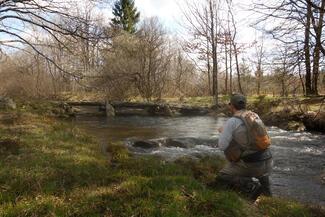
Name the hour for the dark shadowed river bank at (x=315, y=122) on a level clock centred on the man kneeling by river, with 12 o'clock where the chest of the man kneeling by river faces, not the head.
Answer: The dark shadowed river bank is roughly at 2 o'clock from the man kneeling by river.

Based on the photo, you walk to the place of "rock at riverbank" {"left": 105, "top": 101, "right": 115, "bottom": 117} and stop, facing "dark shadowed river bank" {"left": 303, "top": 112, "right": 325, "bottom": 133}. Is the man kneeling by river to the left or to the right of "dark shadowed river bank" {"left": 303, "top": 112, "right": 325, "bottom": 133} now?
right

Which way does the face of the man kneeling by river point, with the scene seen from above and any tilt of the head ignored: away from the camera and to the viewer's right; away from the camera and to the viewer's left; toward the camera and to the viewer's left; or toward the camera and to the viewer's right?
away from the camera and to the viewer's left

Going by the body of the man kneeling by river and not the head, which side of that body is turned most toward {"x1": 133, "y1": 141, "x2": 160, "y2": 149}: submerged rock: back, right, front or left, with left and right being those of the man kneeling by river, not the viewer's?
front

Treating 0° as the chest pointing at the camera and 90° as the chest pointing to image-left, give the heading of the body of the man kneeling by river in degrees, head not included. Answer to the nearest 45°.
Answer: approximately 135°

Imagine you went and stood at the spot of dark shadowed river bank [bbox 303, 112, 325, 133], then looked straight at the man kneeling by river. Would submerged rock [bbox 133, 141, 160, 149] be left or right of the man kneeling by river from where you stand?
right

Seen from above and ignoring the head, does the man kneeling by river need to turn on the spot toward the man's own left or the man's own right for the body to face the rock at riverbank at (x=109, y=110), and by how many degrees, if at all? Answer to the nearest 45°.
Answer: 0° — they already face it
